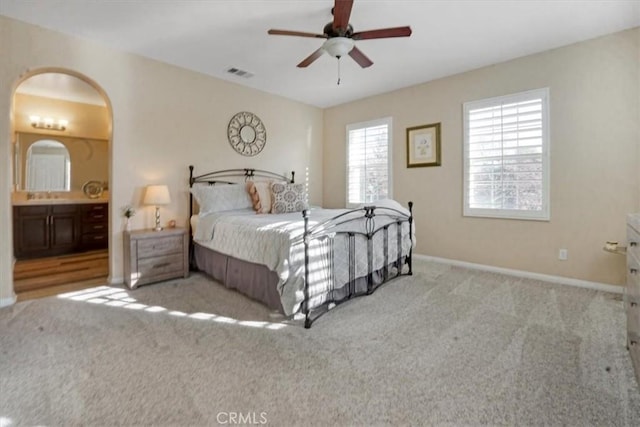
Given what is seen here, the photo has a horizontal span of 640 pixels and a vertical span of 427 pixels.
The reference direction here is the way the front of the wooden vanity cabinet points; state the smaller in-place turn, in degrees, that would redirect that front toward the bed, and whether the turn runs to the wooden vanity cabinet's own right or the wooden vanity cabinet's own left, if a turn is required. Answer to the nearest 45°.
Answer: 0° — it already faces it

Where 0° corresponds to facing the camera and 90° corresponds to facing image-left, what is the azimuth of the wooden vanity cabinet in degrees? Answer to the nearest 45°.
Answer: approximately 315°

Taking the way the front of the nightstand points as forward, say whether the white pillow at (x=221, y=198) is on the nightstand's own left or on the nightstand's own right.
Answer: on the nightstand's own left

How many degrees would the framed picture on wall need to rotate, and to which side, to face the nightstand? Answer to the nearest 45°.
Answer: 0° — it already faces it

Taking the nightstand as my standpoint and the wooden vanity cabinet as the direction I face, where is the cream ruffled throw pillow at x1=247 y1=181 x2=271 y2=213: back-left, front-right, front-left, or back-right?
back-right

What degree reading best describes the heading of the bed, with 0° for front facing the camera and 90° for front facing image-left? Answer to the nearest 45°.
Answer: approximately 315°
